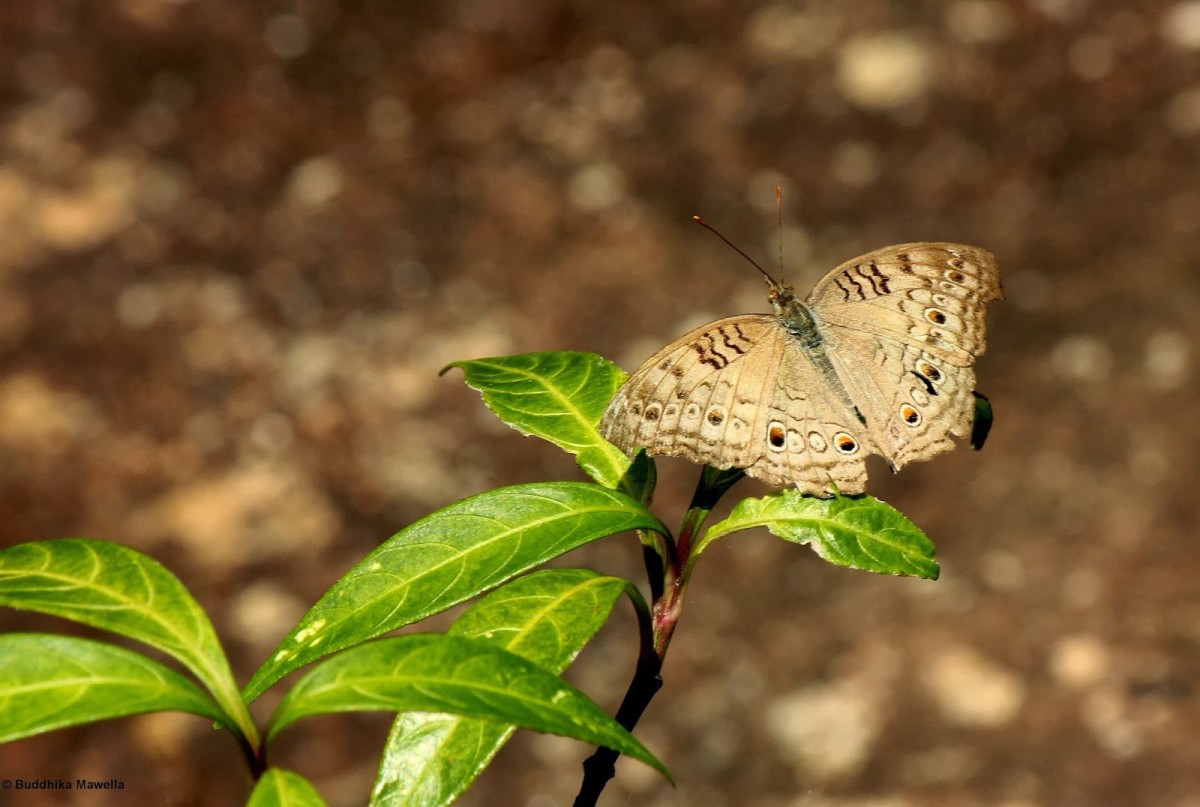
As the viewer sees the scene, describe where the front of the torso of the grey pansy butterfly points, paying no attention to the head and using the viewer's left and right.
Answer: facing away from the viewer and to the left of the viewer
